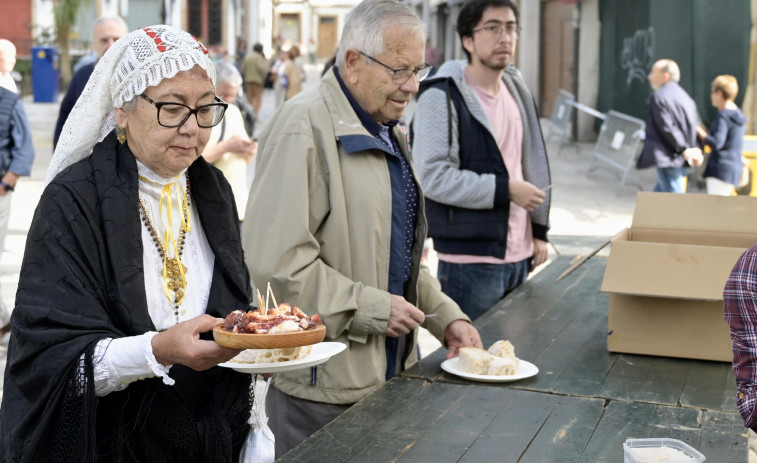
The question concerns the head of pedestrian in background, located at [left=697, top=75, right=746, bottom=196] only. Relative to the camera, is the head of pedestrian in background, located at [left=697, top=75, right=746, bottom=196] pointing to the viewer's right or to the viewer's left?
to the viewer's left

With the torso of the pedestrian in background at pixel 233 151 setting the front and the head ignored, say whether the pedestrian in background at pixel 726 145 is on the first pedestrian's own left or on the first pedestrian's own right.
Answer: on the first pedestrian's own left

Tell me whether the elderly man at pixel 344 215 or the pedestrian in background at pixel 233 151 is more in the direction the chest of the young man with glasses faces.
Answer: the elderly man

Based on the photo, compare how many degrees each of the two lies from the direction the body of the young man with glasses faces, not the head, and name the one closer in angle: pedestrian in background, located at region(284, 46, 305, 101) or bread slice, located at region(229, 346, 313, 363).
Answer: the bread slice

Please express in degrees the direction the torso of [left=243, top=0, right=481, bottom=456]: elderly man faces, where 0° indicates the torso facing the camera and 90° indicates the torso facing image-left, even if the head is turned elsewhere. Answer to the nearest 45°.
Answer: approximately 315°
